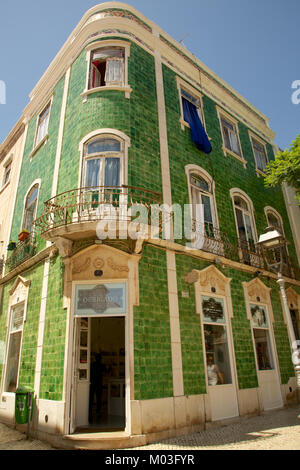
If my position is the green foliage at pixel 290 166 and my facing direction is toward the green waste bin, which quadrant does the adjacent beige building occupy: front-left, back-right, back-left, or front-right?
front-right

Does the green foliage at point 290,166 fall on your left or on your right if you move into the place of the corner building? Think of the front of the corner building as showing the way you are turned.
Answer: on your left

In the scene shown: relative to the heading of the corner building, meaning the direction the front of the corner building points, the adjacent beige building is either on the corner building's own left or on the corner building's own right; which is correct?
on the corner building's own right

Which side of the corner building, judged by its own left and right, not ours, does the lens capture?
front

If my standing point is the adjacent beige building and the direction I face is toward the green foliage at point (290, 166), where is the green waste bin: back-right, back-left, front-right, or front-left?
front-right

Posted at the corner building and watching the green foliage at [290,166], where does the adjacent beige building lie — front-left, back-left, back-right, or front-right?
back-left
